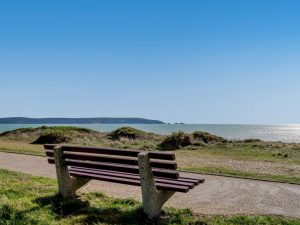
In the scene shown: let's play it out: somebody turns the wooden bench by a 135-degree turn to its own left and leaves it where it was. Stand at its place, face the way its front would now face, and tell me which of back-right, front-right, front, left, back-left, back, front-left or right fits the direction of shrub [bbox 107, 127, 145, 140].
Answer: right

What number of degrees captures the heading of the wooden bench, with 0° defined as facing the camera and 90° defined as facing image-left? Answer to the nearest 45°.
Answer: approximately 225°

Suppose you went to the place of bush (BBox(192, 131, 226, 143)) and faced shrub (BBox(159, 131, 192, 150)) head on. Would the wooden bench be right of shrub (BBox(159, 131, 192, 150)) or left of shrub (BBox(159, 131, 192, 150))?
left

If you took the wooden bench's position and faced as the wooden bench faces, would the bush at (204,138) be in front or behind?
in front

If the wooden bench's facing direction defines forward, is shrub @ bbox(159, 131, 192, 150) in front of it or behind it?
in front
